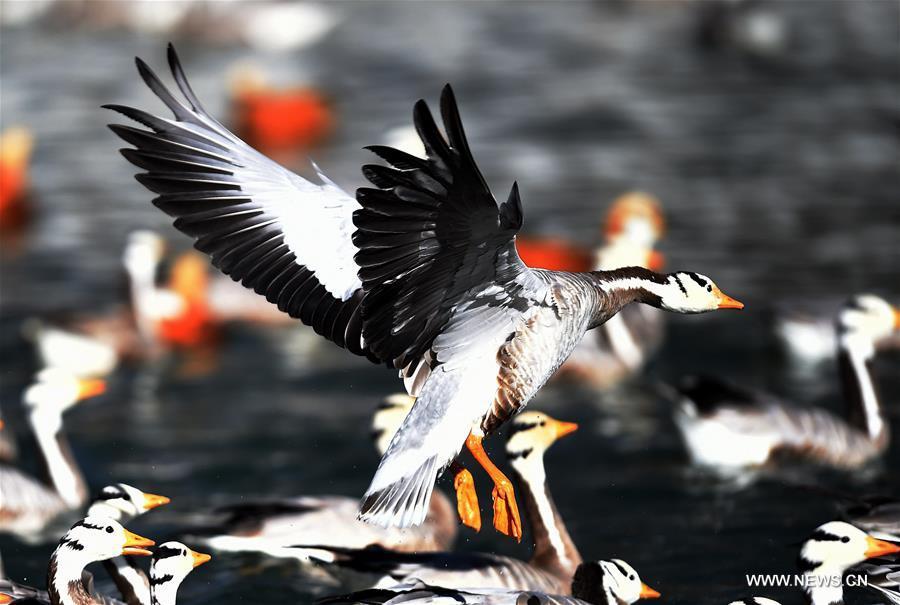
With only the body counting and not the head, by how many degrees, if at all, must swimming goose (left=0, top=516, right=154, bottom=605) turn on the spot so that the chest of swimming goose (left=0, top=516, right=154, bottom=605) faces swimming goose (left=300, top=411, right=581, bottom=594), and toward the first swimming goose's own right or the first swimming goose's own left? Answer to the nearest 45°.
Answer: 0° — it already faces it

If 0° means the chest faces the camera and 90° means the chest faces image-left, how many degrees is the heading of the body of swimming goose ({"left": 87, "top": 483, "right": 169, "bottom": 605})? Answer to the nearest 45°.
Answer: approximately 270°

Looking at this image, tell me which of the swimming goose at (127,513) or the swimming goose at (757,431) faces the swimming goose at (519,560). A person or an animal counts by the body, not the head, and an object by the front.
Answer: the swimming goose at (127,513)

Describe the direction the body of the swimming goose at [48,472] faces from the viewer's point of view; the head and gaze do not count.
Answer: to the viewer's right

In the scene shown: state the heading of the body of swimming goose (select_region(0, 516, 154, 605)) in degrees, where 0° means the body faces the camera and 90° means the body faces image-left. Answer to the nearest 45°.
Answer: approximately 270°

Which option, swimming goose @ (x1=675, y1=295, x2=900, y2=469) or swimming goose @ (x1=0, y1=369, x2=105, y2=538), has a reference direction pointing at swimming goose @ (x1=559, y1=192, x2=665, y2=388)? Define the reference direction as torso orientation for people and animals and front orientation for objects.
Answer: swimming goose @ (x1=0, y1=369, x2=105, y2=538)

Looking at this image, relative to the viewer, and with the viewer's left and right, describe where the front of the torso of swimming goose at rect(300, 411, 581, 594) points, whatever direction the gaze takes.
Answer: facing to the right of the viewer

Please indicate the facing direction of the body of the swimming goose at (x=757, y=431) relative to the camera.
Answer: to the viewer's right

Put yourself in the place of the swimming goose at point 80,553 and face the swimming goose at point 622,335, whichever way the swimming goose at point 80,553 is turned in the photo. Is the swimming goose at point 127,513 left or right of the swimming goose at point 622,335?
left

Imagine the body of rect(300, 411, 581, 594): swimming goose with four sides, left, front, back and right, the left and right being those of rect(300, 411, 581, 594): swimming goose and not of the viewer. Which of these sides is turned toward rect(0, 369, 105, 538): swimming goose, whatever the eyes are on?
back

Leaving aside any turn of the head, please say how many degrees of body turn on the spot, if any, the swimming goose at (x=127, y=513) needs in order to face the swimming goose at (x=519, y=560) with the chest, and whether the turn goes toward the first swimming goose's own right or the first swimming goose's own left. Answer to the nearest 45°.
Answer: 0° — it already faces it

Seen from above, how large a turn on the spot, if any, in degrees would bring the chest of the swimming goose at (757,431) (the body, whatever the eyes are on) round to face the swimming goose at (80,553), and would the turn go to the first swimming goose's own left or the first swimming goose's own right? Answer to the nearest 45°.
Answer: approximately 135° to the first swimming goose's own right

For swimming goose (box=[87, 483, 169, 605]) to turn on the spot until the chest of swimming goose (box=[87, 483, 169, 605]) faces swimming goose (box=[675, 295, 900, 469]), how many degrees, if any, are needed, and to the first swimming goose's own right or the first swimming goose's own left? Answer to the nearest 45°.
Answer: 0° — it already faces it

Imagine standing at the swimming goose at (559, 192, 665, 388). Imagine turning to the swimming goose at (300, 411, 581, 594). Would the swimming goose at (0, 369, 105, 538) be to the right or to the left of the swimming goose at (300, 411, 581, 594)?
right
